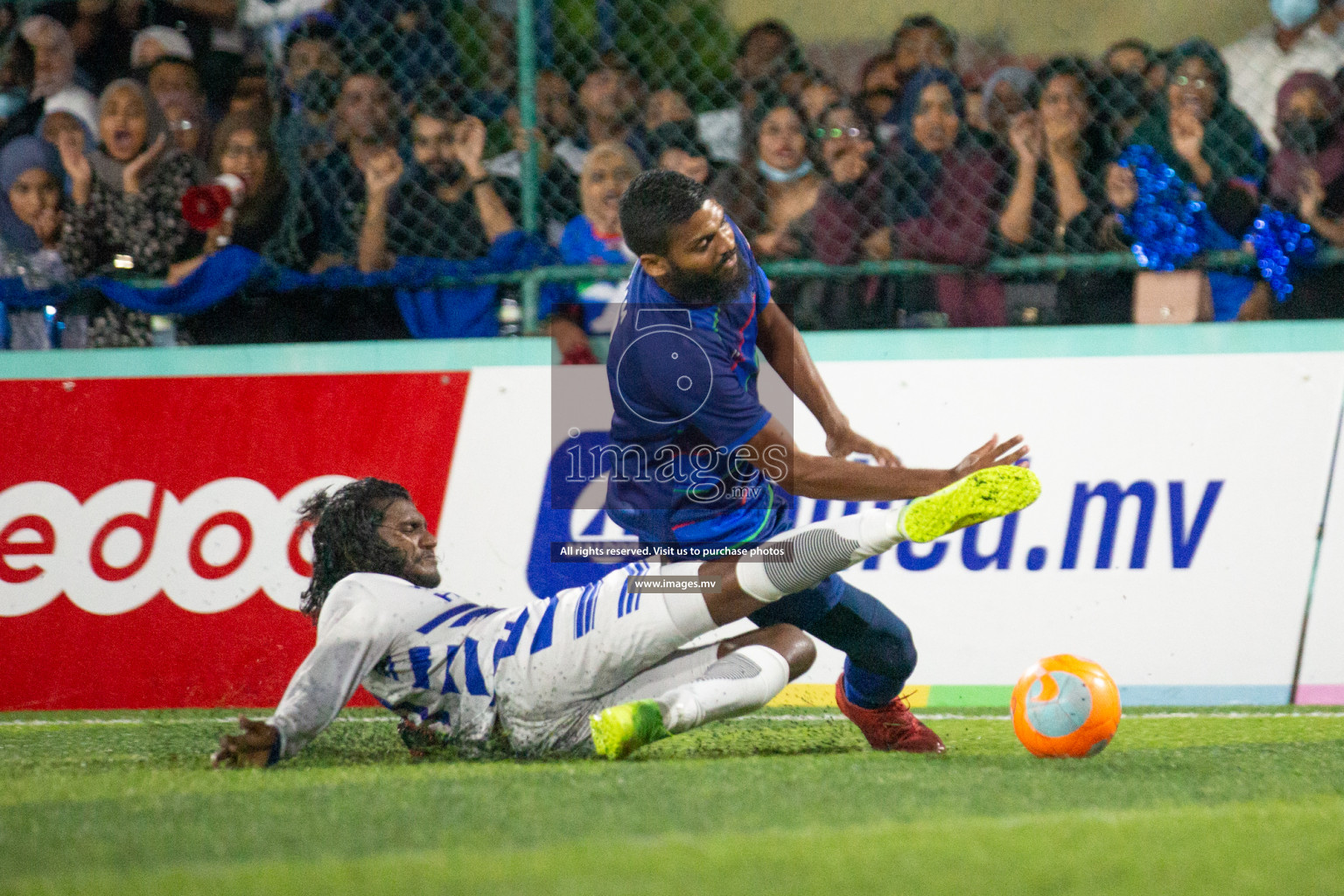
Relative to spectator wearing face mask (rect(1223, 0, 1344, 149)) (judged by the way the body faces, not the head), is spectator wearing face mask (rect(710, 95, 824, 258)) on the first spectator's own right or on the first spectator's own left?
on the first spectator's own right

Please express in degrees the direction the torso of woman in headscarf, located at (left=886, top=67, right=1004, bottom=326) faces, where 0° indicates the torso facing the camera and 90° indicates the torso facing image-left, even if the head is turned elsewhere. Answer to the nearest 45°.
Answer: approximately 0°

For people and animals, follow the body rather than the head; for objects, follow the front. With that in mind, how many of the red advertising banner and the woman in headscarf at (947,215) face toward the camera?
2

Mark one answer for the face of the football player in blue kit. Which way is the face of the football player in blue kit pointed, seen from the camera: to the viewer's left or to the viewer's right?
to the viewer's right

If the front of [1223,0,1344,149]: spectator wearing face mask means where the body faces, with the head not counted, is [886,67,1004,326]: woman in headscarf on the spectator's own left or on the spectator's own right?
on the spectator's own right

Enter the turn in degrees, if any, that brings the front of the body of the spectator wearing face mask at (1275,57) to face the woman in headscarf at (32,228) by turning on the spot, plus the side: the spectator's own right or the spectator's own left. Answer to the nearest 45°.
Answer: approximately 90° to the spectator's own right

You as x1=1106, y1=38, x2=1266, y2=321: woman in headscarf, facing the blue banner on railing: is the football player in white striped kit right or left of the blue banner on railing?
left

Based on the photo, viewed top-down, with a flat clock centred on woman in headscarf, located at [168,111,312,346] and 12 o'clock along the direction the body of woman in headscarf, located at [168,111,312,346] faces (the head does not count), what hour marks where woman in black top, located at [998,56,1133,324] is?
woman in black top, located at [998,56,1133,324] is roughly at 8 o'clock from woman in headscarf, located at [168,111,312,346].

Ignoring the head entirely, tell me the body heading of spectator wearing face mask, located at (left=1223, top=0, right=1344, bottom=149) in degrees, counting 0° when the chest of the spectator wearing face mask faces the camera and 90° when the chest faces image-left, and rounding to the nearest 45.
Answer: approximately 0°
